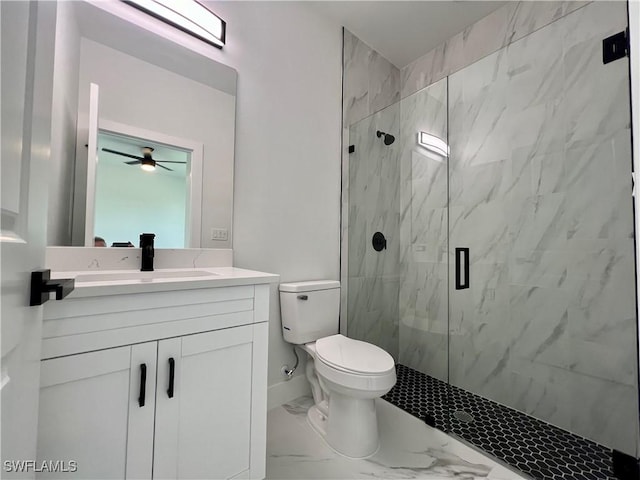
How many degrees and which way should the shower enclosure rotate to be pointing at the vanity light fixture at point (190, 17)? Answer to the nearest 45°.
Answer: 0° — it already faces it

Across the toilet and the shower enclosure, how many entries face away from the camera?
0

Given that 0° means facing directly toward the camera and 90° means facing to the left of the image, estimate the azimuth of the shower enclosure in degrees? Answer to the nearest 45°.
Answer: approximately 45°

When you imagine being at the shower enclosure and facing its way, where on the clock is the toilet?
The toilet is roughly at 12 o'clock from the shower enclosure.

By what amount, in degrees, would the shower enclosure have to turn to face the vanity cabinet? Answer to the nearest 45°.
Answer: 0° — it already faces it

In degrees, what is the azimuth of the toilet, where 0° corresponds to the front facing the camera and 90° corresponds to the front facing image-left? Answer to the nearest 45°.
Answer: approximately 315°

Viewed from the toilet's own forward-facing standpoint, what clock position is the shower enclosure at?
The shower enclosure is roughly at 10 o'clock from the toilet.

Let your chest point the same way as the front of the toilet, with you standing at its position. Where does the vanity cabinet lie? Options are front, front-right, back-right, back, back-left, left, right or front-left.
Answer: right
